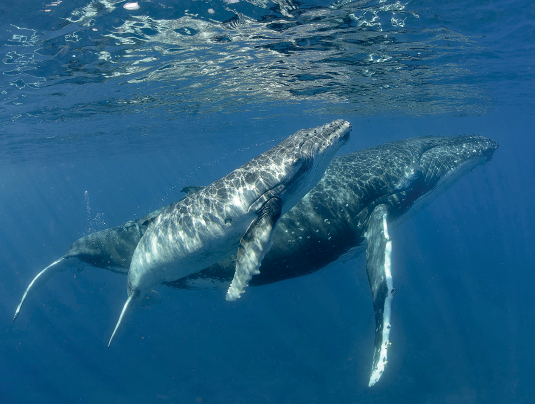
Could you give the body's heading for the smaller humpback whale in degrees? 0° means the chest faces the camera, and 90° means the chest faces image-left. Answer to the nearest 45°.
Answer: approximately 270°

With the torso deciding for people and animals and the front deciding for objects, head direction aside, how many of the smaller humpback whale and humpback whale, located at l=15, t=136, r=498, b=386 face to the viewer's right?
2

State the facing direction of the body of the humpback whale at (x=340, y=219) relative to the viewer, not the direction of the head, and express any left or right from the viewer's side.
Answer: facing to the right of the viewer
